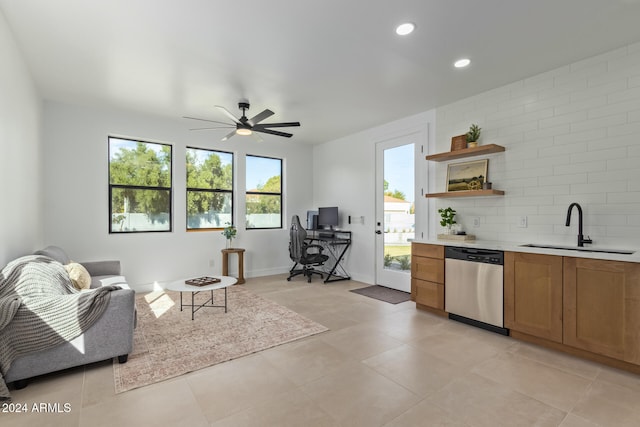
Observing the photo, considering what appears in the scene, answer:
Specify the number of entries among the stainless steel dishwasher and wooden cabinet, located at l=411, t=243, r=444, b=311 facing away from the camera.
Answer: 0

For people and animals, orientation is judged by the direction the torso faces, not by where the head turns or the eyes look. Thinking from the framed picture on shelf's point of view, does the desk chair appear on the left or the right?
on its right

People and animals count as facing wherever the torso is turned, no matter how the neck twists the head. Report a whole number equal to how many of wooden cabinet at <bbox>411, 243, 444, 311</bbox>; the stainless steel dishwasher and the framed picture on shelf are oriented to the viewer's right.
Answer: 0

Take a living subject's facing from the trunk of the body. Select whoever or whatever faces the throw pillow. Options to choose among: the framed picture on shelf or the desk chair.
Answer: the framed picture on shelf

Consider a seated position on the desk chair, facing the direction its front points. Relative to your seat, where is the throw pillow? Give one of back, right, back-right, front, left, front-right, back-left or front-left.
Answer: back

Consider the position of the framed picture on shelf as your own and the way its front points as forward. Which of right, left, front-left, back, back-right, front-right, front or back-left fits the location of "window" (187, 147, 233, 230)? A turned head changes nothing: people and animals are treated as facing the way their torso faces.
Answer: front-right

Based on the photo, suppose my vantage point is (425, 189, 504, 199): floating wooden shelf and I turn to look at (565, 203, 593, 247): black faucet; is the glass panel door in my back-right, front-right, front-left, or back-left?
back-left

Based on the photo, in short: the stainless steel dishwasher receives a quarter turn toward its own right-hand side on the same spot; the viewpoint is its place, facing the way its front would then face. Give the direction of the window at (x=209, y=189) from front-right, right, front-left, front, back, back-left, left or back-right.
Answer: front-left

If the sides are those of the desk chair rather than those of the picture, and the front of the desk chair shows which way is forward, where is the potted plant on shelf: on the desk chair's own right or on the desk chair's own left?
on the desk chair's own right

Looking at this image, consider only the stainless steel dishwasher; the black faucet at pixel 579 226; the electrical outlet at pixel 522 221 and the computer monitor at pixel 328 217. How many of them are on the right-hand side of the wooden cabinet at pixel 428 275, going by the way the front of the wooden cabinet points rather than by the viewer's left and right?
1

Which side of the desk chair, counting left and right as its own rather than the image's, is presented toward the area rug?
back

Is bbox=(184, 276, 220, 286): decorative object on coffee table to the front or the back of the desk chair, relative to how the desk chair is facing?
to the back

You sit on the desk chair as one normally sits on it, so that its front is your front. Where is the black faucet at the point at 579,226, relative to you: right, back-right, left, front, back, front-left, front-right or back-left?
right

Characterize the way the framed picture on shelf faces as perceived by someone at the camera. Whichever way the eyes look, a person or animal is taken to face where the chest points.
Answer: facing the viewer and to the left of the viewer

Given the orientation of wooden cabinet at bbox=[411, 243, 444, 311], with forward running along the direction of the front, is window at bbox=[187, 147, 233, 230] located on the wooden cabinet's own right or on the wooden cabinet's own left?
on the wooden cabinet's own right
